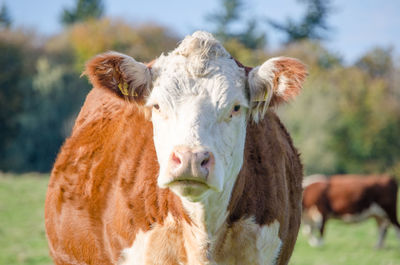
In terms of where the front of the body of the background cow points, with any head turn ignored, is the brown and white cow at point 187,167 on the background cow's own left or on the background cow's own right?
on the background cow's own left

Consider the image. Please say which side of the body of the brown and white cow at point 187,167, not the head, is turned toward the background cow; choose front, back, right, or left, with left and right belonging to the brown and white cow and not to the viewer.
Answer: back

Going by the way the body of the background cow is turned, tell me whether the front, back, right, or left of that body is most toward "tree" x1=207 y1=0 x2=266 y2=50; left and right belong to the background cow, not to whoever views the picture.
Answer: right

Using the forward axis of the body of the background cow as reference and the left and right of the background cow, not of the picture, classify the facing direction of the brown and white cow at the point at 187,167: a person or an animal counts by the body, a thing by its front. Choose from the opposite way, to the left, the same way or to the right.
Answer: to the left

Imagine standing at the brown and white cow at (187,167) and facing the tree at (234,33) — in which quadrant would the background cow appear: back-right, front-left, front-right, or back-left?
front-right

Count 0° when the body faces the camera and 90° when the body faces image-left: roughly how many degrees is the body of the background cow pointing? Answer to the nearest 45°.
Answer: approximately 90°

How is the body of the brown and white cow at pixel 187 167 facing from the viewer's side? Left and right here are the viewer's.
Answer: facing the viewer

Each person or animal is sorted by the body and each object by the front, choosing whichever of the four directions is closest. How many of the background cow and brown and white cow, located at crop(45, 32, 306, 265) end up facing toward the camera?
1

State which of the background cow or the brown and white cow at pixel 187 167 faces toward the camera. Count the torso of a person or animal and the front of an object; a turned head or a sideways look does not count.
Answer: the brown and white cow

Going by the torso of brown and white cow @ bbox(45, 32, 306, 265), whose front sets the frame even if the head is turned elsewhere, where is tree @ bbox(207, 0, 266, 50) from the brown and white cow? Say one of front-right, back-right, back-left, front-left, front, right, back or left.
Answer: back
